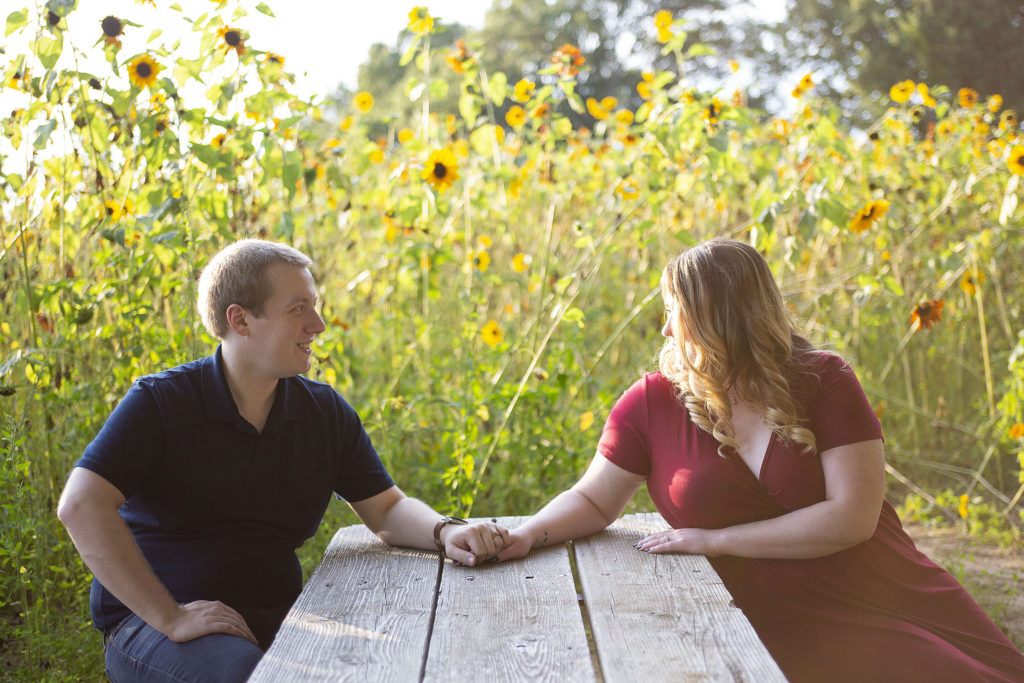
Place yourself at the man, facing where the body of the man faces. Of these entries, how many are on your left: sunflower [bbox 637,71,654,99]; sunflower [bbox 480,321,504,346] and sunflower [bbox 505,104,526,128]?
3

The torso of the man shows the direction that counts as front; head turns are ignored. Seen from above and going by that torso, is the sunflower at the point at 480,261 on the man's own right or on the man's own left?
on the man's own left

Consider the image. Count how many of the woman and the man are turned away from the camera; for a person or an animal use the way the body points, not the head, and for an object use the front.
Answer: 0

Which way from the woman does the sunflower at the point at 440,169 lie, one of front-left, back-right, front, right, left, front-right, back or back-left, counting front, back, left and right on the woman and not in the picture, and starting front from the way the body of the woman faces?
right

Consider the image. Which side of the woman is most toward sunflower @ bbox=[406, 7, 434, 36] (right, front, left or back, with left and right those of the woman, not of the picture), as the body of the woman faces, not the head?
right

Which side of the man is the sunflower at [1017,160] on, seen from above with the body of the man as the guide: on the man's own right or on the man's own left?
on the man's own left

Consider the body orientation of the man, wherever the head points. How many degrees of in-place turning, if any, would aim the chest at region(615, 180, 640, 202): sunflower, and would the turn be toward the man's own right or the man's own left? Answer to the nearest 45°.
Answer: approximately 90° to the man's own left

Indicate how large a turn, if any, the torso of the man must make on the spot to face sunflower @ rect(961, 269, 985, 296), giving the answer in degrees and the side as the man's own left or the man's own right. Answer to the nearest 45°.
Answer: approximately 90° to the man's own left

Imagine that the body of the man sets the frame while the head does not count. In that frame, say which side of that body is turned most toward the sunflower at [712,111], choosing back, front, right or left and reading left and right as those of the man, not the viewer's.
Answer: left

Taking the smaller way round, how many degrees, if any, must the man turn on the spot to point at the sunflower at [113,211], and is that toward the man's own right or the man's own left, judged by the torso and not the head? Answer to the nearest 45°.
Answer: approximately 135° to the man's own left

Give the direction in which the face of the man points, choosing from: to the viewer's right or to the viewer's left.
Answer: to the viewer's right

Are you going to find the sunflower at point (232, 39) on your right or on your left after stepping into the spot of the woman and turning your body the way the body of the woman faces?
on your right

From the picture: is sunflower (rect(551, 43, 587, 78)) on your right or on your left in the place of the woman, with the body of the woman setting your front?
on your right

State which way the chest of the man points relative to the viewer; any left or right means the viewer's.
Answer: facing the viewer and to the right of the viewer

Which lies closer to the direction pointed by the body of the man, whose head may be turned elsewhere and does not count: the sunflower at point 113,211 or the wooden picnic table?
the wooden picnic table
